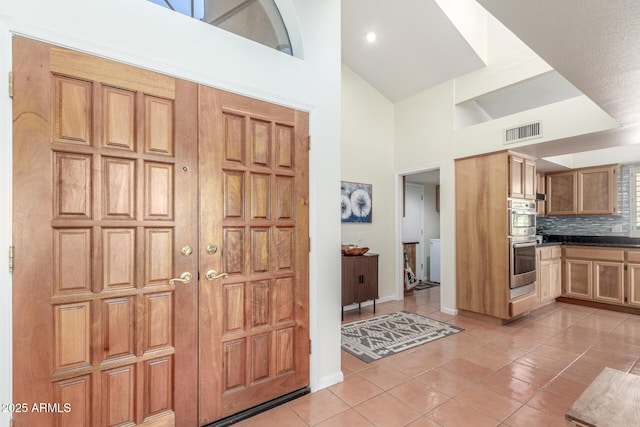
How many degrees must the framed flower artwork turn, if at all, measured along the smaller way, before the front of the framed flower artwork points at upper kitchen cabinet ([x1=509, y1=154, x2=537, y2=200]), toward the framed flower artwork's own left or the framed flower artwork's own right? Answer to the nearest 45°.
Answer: approximately 45° to the framed flower artwork's own left

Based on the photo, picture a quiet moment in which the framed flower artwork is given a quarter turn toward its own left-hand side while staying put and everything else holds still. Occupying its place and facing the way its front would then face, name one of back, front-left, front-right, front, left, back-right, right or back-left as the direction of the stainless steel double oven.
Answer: front-right

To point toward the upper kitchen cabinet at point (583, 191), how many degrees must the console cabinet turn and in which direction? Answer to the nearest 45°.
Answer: approximately 45° to its left

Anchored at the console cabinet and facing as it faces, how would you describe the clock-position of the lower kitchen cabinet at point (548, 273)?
The lower kitchen cabinet is roughly at 10 o'clock from the console cabinet.

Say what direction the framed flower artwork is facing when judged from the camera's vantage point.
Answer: facing the viewer and to the right of the viewer

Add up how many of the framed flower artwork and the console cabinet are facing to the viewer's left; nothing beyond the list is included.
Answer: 0

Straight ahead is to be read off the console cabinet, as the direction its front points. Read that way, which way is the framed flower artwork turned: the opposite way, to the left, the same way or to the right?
the same way

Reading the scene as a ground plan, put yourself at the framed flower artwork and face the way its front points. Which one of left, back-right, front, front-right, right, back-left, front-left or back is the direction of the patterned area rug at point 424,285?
left

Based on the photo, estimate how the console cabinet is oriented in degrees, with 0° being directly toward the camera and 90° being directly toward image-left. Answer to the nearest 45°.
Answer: approximately 315°

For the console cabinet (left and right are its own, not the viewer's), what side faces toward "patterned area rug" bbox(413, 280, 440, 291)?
left

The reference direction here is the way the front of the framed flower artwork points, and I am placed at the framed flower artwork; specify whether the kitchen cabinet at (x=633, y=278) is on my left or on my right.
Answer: on my left

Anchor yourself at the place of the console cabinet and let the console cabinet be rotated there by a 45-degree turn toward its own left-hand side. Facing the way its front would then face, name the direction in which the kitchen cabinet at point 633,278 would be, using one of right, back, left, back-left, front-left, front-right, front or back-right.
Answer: front

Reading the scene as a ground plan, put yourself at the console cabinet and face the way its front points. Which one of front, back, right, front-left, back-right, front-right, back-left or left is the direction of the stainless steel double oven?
front-left

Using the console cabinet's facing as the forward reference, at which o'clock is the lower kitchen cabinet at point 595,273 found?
The lower kitchen cabinet is roughly at 10 o'clock from the console cabinet.

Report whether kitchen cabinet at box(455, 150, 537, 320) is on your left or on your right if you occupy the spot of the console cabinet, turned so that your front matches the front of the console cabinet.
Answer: on your left

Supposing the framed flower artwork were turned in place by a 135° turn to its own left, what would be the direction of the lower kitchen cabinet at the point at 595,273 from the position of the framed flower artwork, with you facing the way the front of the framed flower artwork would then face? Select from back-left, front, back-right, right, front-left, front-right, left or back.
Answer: right

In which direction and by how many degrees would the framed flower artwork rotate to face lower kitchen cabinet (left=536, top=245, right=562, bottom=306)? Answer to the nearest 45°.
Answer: approximately 45° to its left
